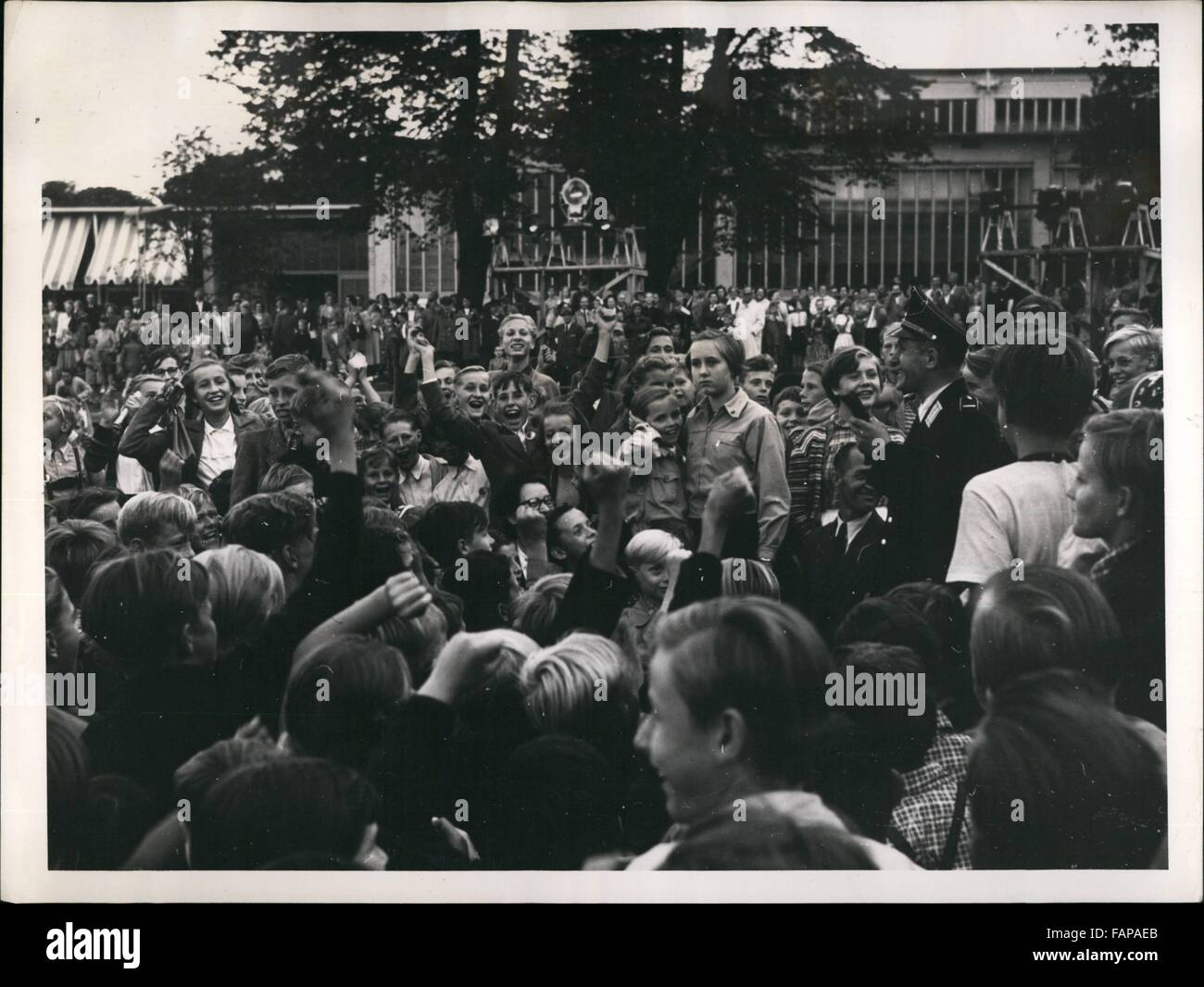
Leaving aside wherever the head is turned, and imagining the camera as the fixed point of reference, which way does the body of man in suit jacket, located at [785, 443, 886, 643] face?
toward the camera

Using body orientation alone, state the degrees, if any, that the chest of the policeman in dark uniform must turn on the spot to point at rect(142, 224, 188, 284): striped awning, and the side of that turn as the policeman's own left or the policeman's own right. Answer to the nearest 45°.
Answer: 0° — they already face it

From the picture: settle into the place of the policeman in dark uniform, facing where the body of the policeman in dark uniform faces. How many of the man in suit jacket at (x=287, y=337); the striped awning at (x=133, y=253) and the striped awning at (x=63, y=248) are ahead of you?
3

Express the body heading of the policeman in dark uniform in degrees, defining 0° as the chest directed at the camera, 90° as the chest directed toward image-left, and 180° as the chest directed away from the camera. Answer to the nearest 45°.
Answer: approximately 90°

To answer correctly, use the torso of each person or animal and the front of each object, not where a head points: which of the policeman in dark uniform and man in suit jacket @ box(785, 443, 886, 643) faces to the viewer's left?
the policeman in dark uniform

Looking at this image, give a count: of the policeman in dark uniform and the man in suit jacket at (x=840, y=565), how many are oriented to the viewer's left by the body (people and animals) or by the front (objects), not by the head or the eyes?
1

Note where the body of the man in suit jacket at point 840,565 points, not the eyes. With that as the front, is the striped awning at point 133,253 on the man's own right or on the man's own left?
on the man's own right

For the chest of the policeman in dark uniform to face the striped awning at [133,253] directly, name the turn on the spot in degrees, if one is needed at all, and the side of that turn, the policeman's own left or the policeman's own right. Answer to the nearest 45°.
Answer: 0° — they already face it

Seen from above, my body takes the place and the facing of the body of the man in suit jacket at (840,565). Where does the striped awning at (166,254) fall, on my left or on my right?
on my right

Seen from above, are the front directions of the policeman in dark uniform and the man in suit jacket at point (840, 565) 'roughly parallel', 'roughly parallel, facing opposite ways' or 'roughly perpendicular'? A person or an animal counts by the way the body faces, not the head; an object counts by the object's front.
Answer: roughly perpendicular
